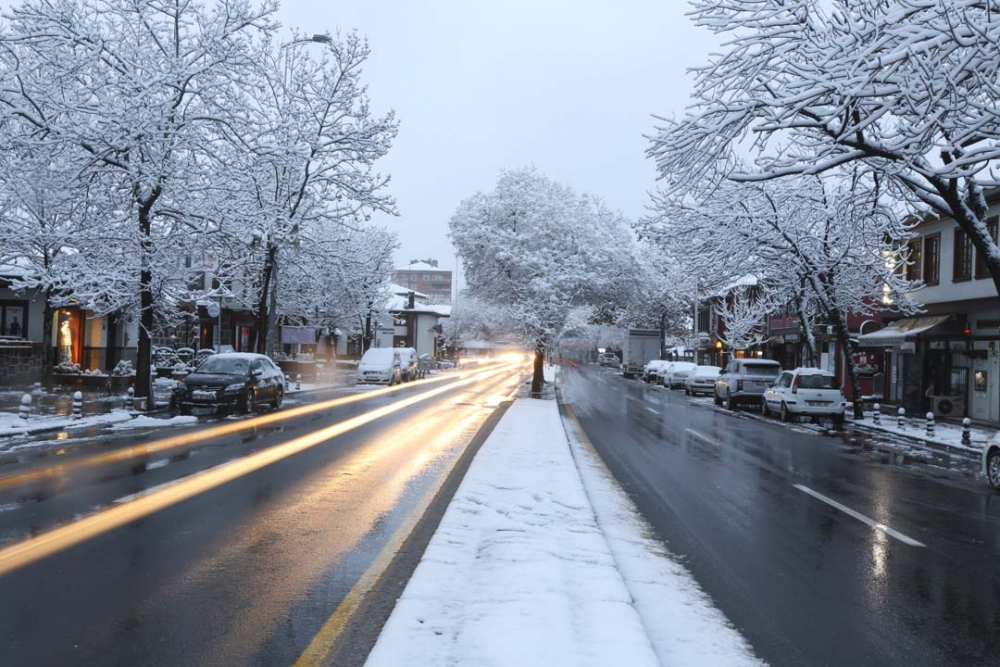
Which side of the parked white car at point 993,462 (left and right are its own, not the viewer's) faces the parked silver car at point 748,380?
front

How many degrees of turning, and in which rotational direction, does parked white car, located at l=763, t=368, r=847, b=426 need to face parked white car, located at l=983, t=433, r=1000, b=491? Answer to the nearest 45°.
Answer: approximately 135° to its left

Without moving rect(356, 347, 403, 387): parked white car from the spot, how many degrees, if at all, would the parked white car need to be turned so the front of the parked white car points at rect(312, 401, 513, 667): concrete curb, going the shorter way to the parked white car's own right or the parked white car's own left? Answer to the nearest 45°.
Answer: approximately 45° to the parked white car's own left

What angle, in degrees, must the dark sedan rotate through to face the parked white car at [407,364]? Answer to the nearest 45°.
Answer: approximately 180°

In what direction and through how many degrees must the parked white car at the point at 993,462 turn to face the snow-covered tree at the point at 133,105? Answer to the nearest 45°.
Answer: approximately 45° to its left

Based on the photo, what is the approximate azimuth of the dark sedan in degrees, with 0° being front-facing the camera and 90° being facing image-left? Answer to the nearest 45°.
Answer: approximately 45°

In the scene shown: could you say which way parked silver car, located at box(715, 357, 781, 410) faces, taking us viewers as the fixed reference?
facing away from the viewer and to the left of the viewer

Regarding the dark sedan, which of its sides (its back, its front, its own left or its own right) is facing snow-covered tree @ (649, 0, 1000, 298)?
left

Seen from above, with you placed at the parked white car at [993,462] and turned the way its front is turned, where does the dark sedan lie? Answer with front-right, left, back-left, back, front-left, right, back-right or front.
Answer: front-left

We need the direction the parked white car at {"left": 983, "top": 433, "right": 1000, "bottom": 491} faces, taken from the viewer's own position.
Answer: facing away from the viewer and to the left of the viewer

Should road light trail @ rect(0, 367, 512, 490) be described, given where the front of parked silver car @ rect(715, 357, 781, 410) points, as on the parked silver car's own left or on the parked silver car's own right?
on the parked silver car's own left

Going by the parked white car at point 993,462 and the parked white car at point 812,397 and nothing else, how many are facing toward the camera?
0

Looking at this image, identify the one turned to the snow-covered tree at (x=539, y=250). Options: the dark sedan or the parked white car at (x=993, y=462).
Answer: the parked white car

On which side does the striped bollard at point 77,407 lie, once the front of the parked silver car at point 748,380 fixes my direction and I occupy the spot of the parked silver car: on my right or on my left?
on my left

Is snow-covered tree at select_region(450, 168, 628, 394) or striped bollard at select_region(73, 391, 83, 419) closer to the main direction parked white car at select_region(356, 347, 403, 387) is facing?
the striped bollard
